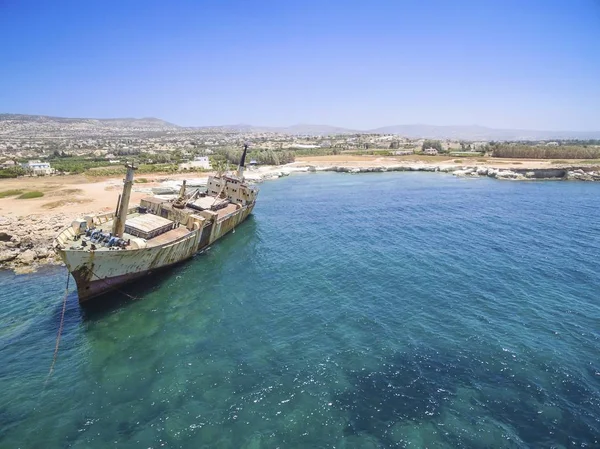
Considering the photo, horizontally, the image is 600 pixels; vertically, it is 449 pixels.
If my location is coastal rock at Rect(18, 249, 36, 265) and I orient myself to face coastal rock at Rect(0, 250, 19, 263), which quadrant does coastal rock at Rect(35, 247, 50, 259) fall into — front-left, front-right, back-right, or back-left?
back-right

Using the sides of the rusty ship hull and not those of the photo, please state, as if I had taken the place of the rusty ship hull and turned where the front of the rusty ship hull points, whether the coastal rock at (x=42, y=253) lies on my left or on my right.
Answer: on my right

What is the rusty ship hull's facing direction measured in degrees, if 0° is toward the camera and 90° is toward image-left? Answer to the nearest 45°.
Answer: approximately 45°

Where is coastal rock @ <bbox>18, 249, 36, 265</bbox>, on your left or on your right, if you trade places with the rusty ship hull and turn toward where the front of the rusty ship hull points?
on your right

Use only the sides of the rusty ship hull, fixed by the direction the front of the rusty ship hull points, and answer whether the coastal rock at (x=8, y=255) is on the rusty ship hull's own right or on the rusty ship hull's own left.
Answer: on the rusty ship hull's own right
